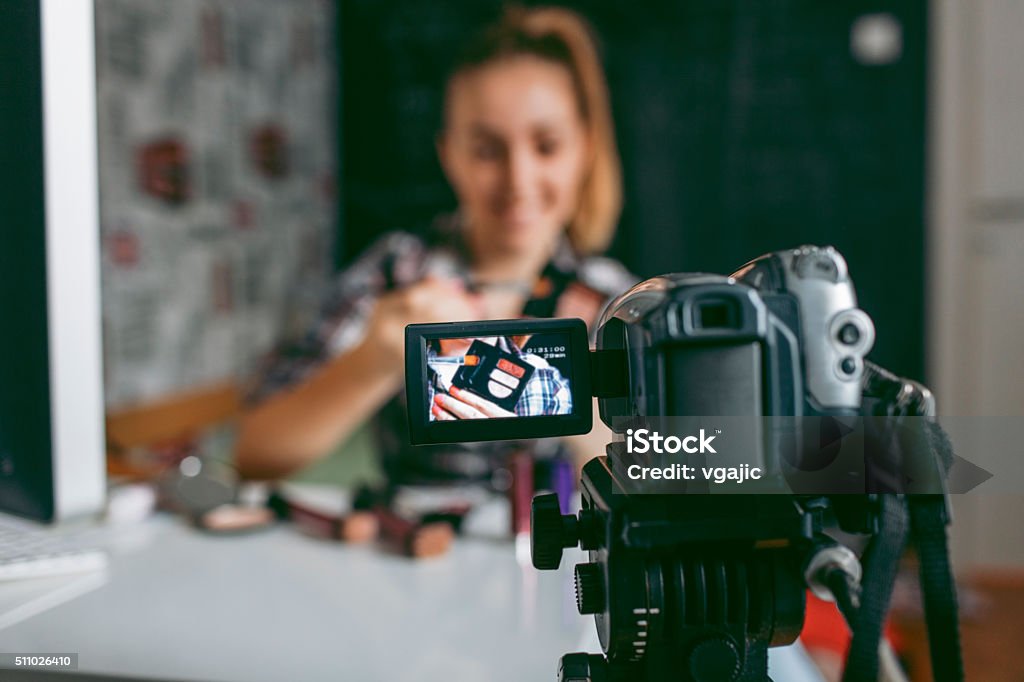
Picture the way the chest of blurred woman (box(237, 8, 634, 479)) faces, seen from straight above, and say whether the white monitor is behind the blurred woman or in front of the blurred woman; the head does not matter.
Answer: in front

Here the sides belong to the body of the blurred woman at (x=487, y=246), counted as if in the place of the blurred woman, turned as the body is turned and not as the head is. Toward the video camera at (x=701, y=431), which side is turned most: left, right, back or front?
front

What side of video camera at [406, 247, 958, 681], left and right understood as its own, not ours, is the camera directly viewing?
back

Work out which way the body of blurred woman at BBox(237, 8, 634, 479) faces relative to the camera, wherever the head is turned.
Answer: toward the camera

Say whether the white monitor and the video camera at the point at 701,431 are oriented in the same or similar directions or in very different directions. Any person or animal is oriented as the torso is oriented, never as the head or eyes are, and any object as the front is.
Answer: very different directions

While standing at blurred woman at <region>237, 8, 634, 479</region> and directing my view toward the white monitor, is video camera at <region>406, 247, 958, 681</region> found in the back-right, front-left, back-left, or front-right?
front-left

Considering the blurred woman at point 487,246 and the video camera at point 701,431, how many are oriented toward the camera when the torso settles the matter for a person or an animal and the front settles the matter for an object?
1

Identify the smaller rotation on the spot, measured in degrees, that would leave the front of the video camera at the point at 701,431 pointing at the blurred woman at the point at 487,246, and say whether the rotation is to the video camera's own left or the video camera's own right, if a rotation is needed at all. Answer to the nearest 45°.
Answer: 0° — it already faces them

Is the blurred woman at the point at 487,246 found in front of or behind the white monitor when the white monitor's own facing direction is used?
behind

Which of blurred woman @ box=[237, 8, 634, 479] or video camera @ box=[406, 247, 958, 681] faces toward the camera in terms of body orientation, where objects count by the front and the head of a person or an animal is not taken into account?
the blurred woman

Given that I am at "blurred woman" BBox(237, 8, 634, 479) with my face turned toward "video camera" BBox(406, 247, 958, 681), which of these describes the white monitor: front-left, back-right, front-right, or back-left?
front-right
